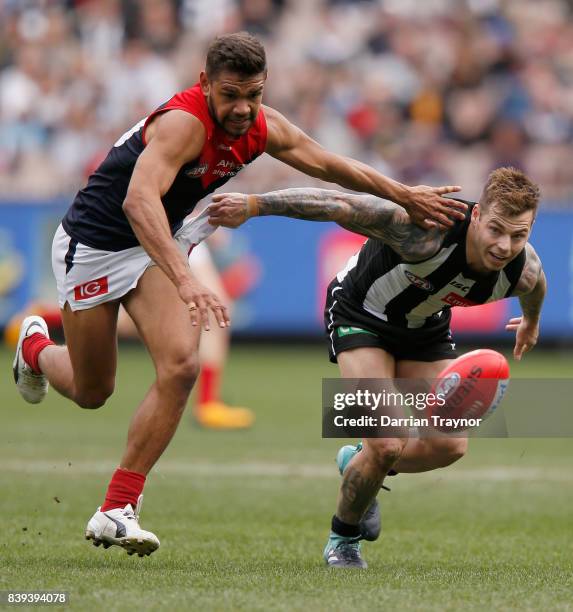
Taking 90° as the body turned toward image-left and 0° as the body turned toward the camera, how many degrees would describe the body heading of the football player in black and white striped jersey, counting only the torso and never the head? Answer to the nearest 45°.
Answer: approximately 315°

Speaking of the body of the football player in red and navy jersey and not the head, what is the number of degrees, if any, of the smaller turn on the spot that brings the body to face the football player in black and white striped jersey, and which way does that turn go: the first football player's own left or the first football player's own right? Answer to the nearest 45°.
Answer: approximately 45° to the first football player's own left

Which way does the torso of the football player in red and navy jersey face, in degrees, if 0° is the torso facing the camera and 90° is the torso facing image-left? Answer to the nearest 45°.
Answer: approximately 315°

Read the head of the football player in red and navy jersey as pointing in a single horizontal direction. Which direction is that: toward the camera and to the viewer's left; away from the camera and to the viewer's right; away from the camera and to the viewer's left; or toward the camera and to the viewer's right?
toward the camera and to the viewer's right

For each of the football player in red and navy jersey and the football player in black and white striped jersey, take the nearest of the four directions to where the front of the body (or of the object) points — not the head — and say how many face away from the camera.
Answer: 0

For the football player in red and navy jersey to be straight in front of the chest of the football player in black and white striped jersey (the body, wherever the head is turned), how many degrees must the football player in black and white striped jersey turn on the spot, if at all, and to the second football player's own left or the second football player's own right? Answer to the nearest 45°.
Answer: approximately 135° to the second football player's own right

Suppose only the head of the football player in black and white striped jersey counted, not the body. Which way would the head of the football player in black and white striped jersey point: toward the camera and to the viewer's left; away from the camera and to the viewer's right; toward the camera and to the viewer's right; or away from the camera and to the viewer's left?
toward the camera and to the viewer's right
